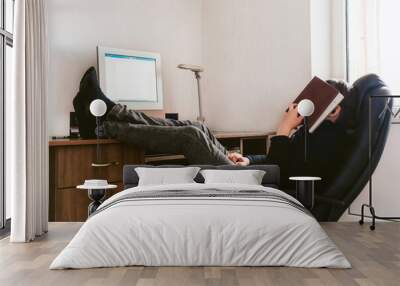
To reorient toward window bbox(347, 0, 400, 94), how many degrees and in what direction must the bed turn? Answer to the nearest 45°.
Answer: approximately 135° to its left

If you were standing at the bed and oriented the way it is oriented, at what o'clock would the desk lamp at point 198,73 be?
The desk lamp is roughly at 6 o'clock from the bed.

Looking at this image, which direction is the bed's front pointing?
toward the camera

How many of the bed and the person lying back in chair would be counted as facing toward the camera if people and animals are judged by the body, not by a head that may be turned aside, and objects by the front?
1

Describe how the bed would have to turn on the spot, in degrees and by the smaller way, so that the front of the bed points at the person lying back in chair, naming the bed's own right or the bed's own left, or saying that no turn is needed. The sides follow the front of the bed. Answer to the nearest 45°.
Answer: approximately 180°

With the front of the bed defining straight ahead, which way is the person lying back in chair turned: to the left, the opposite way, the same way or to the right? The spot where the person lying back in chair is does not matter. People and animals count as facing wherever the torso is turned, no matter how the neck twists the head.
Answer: to the right

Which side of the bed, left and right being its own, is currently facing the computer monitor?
back

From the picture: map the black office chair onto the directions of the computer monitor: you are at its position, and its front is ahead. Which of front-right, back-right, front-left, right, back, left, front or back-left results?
front-left

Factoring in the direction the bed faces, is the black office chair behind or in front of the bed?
behind

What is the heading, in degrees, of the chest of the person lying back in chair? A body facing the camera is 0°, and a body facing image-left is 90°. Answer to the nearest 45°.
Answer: approximately 90°

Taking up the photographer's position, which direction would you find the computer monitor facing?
facing the viewer and to the right of the viewer
